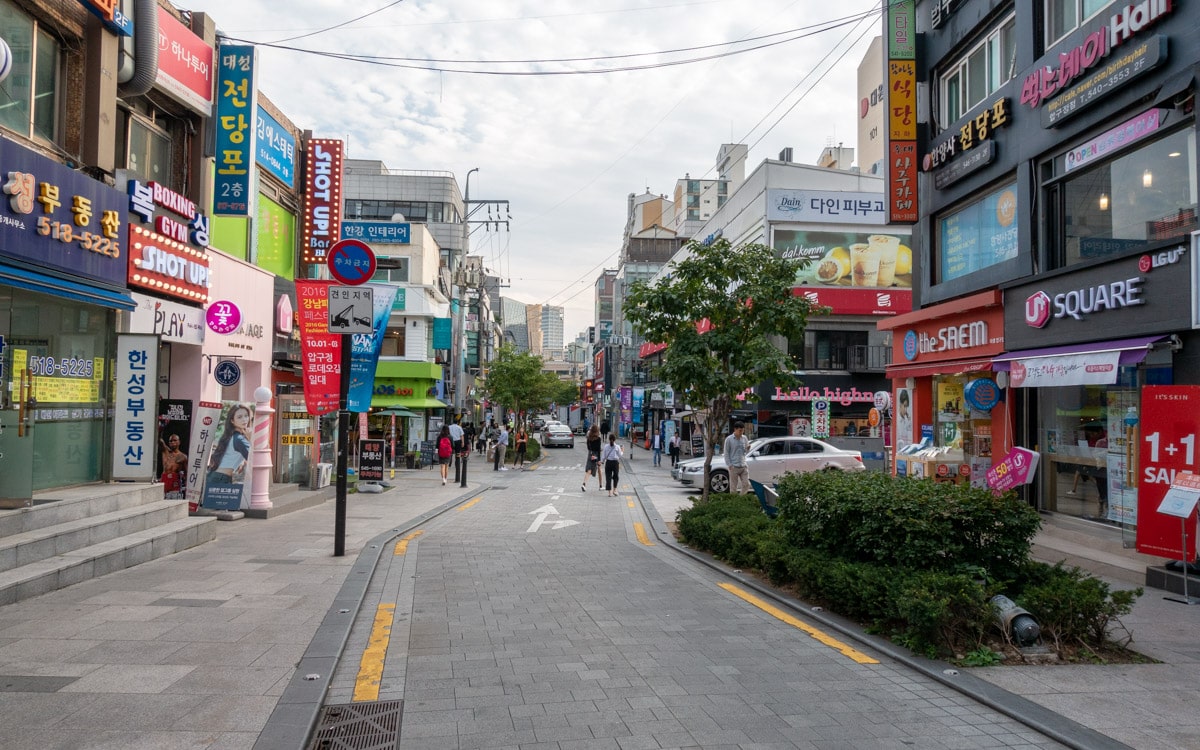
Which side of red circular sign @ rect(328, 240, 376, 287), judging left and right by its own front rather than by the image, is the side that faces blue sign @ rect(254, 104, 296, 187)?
back

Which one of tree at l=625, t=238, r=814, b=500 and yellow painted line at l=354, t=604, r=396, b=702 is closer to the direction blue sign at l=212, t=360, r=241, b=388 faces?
the yellow painted line

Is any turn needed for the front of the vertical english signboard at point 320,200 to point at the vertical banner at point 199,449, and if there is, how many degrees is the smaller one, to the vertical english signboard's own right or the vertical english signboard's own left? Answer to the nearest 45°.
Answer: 0° — it already faces it

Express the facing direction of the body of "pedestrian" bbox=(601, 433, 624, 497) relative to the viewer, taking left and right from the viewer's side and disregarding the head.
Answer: facing away from the viewer

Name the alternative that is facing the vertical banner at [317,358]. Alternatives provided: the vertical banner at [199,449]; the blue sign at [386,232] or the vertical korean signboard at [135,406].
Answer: the blue sign

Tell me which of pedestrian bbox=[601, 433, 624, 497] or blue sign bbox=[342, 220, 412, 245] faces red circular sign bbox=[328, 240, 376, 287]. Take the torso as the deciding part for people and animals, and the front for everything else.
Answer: the blue sign

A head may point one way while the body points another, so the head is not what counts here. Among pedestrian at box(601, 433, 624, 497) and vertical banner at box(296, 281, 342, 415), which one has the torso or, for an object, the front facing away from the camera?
the pedestrian

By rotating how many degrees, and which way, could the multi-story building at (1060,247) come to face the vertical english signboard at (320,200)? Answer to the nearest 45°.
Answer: approximately 45° to its right

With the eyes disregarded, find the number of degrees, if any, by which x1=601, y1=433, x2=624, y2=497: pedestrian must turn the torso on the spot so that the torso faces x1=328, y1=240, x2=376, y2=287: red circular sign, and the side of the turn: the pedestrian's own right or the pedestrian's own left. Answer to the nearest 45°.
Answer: approximately 180°

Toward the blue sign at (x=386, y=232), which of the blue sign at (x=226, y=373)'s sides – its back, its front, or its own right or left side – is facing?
back

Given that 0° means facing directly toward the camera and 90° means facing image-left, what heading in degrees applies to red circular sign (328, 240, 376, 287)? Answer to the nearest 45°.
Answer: approximately 0°

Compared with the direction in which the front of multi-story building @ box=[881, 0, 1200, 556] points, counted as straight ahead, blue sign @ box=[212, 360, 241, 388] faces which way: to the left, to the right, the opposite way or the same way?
to the left
